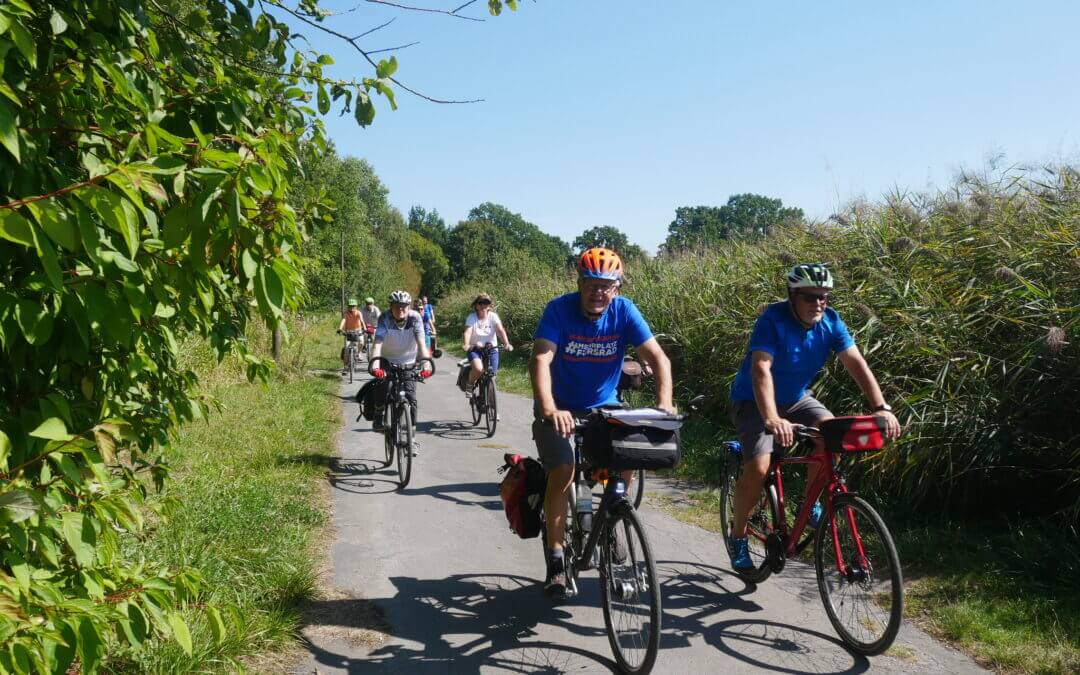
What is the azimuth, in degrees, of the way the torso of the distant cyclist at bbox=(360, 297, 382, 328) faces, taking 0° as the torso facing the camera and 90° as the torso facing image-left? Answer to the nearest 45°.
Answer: approximately 0°

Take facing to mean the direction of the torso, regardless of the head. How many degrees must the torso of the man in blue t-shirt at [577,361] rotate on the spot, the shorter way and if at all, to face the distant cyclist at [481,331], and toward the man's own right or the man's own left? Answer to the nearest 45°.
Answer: approximately 180°

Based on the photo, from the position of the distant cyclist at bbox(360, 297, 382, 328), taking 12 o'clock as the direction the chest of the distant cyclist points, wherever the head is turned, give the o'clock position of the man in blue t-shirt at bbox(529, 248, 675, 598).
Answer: The man in blue t-shirt is roughly at 12 o'clock from the distant cyclist.

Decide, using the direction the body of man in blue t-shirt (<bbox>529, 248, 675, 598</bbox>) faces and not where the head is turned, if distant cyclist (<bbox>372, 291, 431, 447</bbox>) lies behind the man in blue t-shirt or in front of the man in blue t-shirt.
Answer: behind

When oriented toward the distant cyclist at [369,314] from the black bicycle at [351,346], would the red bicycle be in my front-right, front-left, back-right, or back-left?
back-right
